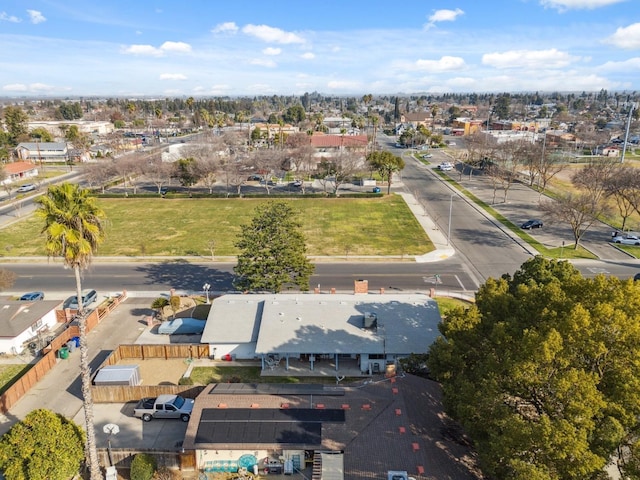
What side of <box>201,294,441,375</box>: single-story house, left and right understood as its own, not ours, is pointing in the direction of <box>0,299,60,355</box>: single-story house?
left

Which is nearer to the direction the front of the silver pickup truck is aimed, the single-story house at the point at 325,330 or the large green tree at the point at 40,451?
the single-story house

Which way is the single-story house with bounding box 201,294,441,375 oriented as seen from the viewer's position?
away from the camera

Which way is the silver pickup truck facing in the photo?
to the viewer's right

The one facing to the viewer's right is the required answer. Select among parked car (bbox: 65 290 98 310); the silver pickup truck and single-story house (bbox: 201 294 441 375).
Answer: the silver pickup truck

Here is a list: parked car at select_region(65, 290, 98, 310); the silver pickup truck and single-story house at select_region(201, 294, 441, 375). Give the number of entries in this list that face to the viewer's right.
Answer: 1

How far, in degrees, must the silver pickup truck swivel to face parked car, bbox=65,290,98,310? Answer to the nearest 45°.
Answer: approximately 90° to its left

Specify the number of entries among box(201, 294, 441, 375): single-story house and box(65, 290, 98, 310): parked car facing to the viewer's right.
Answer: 0

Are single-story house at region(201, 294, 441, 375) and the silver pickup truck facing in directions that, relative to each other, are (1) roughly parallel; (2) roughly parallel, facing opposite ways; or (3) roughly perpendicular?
roughly perpendicular
